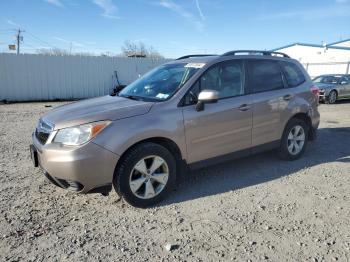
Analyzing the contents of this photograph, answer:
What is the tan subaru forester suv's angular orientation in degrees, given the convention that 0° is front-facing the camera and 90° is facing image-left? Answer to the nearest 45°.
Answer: approximately 45°

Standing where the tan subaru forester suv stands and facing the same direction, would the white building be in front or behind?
behind

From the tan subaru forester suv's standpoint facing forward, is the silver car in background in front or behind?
behind

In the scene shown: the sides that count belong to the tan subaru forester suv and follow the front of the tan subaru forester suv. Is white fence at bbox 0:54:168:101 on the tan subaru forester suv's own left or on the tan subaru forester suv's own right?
on the tan subaru forester suv's own right

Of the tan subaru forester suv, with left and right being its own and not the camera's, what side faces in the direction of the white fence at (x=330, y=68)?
back

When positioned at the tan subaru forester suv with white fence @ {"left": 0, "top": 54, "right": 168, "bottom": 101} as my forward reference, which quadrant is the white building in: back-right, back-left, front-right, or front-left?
front-right
